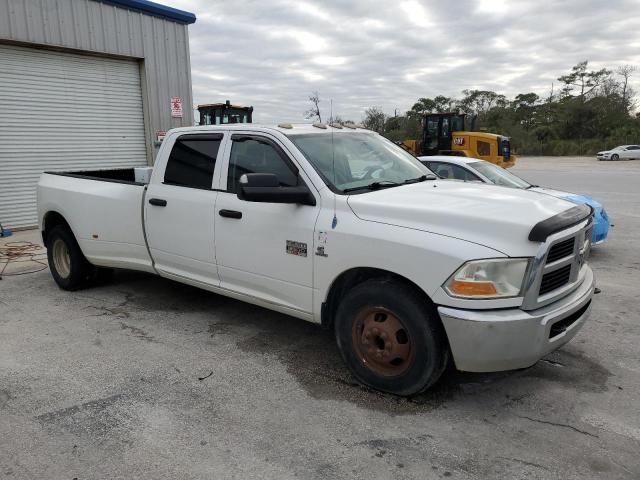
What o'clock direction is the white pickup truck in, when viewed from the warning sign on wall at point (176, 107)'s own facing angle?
The white pickup truck is roughly at 12 o'clock from the warning sign on wall.

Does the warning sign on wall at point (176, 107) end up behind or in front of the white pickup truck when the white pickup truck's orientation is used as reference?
behind

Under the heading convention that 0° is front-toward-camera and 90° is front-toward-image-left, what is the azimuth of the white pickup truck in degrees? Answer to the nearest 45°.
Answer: approximately 315°

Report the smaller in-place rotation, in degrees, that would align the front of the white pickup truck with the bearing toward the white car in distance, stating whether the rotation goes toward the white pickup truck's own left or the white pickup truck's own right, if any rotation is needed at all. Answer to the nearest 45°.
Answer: approximately 90° to the white pickup truck's own left

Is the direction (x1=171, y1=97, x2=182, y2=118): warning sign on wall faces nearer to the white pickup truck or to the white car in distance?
the white pickup truck

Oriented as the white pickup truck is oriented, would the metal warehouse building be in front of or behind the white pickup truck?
behind

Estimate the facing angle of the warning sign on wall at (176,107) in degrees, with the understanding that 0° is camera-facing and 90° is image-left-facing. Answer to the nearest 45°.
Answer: approximately 0°

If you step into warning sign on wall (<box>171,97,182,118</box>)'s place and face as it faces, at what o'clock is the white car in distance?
The white car in distance is roughly at 8 o'clock from the warning sign on wall.

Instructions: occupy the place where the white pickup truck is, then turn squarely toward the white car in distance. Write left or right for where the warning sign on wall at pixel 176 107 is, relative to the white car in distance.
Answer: left

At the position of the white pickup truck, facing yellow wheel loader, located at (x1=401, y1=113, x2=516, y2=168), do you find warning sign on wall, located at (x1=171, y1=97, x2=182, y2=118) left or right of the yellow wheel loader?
left

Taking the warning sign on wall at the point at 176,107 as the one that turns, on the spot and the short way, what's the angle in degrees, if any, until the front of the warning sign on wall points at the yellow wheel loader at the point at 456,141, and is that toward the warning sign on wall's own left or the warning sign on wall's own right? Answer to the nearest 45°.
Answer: approximately 135° to the warning sign on wall's own left
